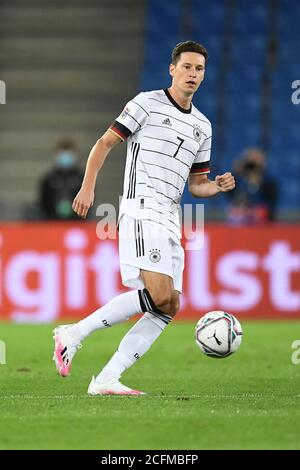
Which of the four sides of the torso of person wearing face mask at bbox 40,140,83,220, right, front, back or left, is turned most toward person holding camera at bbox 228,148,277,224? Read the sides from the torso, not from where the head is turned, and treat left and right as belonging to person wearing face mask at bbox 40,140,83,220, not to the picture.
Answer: left

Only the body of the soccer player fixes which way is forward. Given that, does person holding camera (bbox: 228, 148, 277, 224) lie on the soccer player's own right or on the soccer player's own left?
on the soccer player's own left

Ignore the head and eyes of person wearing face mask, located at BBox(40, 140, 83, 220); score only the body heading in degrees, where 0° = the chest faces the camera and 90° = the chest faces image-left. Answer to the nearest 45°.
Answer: approximately 0°

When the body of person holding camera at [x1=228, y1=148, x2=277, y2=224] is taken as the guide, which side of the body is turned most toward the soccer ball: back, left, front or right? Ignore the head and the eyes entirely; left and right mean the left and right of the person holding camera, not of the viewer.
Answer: front

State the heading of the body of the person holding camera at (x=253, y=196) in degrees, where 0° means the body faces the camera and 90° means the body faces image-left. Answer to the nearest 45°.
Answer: approximately 0°

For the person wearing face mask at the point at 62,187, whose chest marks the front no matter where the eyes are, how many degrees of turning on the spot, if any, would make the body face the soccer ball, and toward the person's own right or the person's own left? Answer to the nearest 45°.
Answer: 0° — they already face it

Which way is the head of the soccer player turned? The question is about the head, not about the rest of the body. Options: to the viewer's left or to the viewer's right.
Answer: to the viewer's right

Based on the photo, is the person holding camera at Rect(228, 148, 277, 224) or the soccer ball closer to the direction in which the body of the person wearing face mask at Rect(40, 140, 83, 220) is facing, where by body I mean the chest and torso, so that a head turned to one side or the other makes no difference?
the soccer ball

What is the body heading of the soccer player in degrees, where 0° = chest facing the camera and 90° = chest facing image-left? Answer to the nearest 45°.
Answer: approximately 315°

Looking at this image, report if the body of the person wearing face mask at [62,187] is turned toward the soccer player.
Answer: yes

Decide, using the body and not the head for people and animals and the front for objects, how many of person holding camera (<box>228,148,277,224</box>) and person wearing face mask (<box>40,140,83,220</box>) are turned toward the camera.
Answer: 2

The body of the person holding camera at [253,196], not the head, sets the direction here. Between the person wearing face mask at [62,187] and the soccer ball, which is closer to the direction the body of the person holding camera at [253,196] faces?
the soccer ball
